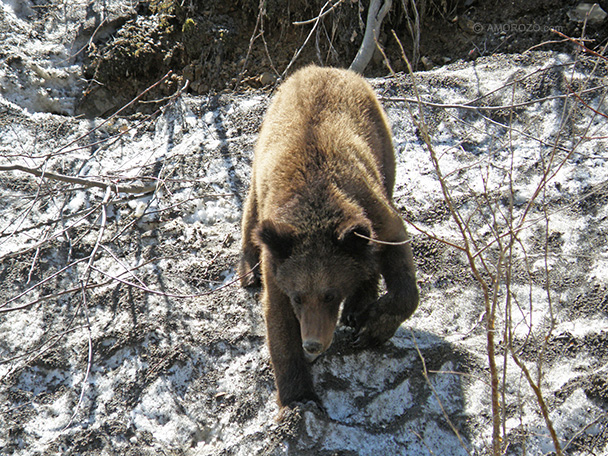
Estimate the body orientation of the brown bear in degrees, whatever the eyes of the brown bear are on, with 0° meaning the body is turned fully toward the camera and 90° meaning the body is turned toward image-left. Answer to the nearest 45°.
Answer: approximately 0°

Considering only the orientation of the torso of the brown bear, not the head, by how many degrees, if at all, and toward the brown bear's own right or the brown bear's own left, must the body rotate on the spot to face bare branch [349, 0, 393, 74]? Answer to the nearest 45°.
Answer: approximately 180°
